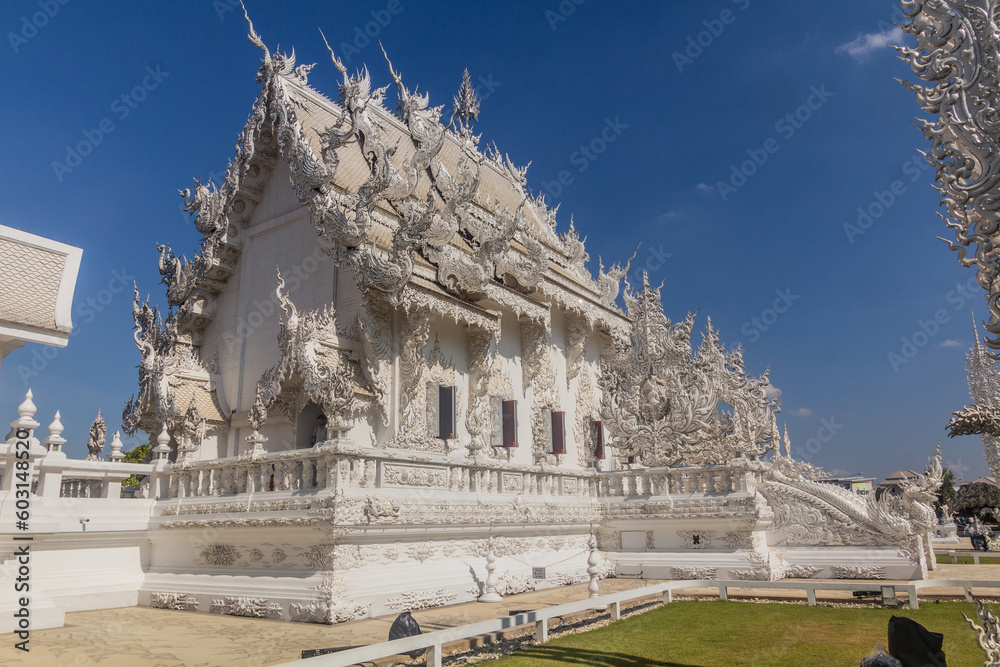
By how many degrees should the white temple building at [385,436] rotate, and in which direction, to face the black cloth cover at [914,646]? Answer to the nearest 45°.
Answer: approximately 90° to its right

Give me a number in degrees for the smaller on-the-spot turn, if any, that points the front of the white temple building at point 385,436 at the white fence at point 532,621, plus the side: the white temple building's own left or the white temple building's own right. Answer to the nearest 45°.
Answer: approximately 135° to the white temple building's own right

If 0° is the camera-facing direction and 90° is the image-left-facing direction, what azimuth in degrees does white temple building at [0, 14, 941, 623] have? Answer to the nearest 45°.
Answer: approximately 225°

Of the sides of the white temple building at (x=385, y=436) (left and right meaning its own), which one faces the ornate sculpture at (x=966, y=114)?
right
